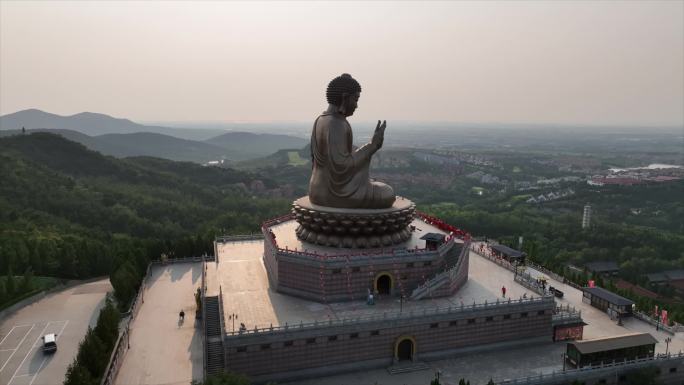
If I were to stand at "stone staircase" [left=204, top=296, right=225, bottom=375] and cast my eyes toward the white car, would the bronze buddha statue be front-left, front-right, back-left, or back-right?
back-right

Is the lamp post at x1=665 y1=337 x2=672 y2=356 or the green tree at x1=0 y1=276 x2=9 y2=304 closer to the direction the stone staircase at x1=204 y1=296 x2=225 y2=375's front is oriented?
the lamp post

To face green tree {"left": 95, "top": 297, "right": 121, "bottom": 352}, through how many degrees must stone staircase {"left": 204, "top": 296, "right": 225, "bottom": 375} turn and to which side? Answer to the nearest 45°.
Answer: approximately 90° to its right

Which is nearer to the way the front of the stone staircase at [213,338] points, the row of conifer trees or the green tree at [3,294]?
the row of conifer trees

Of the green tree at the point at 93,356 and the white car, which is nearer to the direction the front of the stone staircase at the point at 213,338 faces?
the green tree

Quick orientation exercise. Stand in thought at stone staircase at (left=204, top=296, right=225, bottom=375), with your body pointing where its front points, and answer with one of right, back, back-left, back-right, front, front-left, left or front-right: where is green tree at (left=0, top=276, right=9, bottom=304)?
back-right

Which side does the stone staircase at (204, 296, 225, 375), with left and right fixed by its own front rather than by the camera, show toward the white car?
right

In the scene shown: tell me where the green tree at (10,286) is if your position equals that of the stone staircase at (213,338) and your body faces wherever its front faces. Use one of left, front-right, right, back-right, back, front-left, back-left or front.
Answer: back-right

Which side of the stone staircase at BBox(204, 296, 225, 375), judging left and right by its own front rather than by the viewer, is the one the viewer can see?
front

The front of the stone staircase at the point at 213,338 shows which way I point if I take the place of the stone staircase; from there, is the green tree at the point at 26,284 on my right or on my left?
on my right
